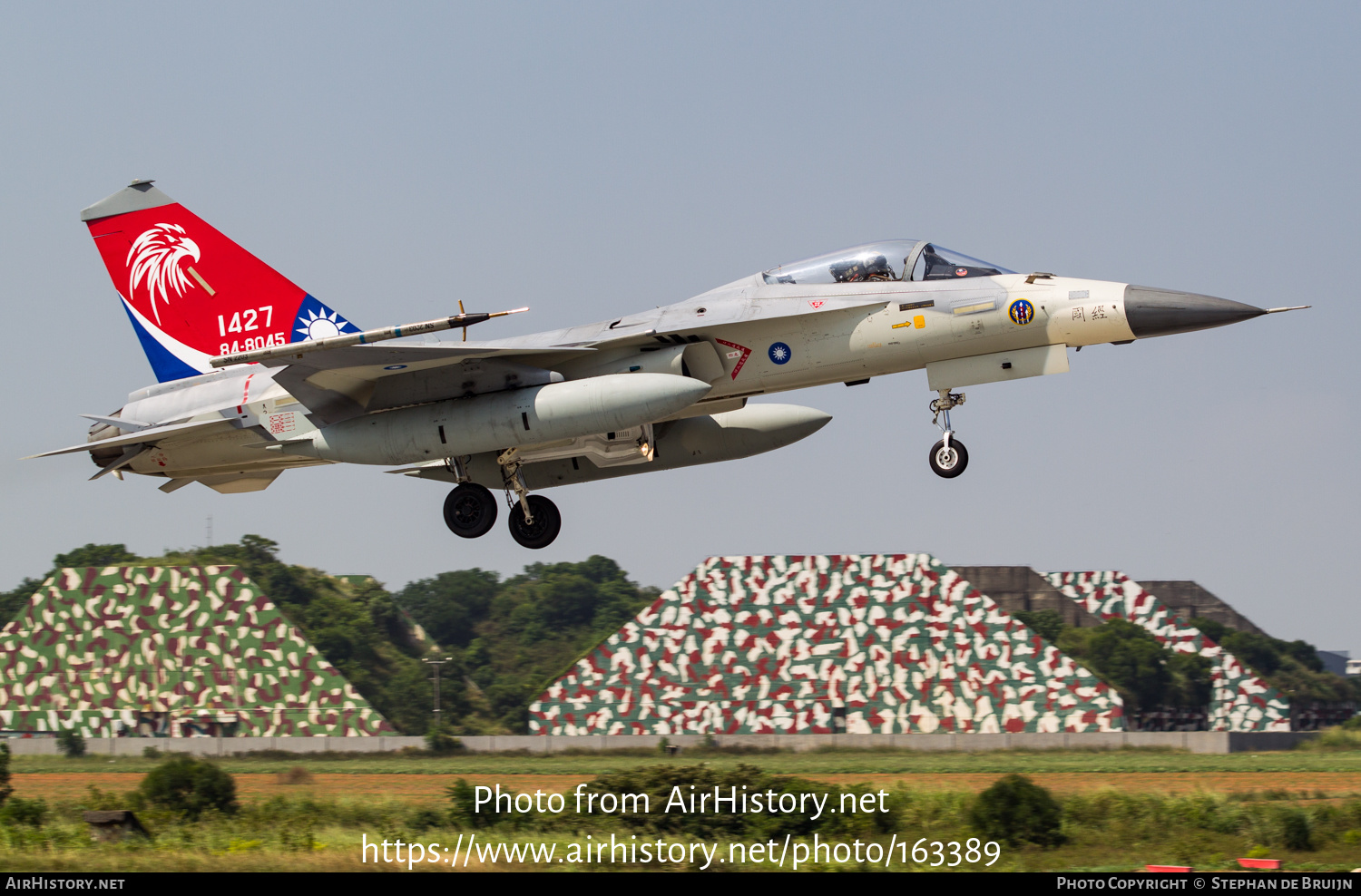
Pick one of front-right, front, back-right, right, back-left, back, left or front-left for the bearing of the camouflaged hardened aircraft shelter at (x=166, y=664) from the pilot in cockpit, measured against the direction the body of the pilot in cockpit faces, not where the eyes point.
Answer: back-left

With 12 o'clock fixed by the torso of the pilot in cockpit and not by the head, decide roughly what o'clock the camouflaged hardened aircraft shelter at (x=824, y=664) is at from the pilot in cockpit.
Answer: The camouflaged hardened aircraft shelter is roughly at 9 o'clock from the pilot in cockpit.

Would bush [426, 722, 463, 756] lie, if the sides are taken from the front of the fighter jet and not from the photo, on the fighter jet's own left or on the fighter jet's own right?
on the fighter jet's own left

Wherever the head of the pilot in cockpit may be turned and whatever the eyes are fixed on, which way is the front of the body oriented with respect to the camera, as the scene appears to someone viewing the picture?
to the viewer's right

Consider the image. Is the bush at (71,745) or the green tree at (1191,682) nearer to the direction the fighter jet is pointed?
the green tree

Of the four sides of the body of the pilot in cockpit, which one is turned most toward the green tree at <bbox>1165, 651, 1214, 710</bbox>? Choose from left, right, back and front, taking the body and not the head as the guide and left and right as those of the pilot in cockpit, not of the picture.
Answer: left

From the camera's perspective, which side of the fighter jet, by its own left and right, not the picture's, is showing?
right

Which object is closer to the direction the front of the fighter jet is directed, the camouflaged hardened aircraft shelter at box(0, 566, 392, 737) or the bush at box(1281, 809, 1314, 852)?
the bush

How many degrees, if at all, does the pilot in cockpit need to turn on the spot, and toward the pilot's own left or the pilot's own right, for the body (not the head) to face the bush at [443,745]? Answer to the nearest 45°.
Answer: approximately 135° to the pilot's own left

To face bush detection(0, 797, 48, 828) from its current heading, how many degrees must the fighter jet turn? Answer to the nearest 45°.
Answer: approximately 135° to its left

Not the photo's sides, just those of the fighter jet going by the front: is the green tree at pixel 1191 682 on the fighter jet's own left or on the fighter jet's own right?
on the fighter jet's own left
